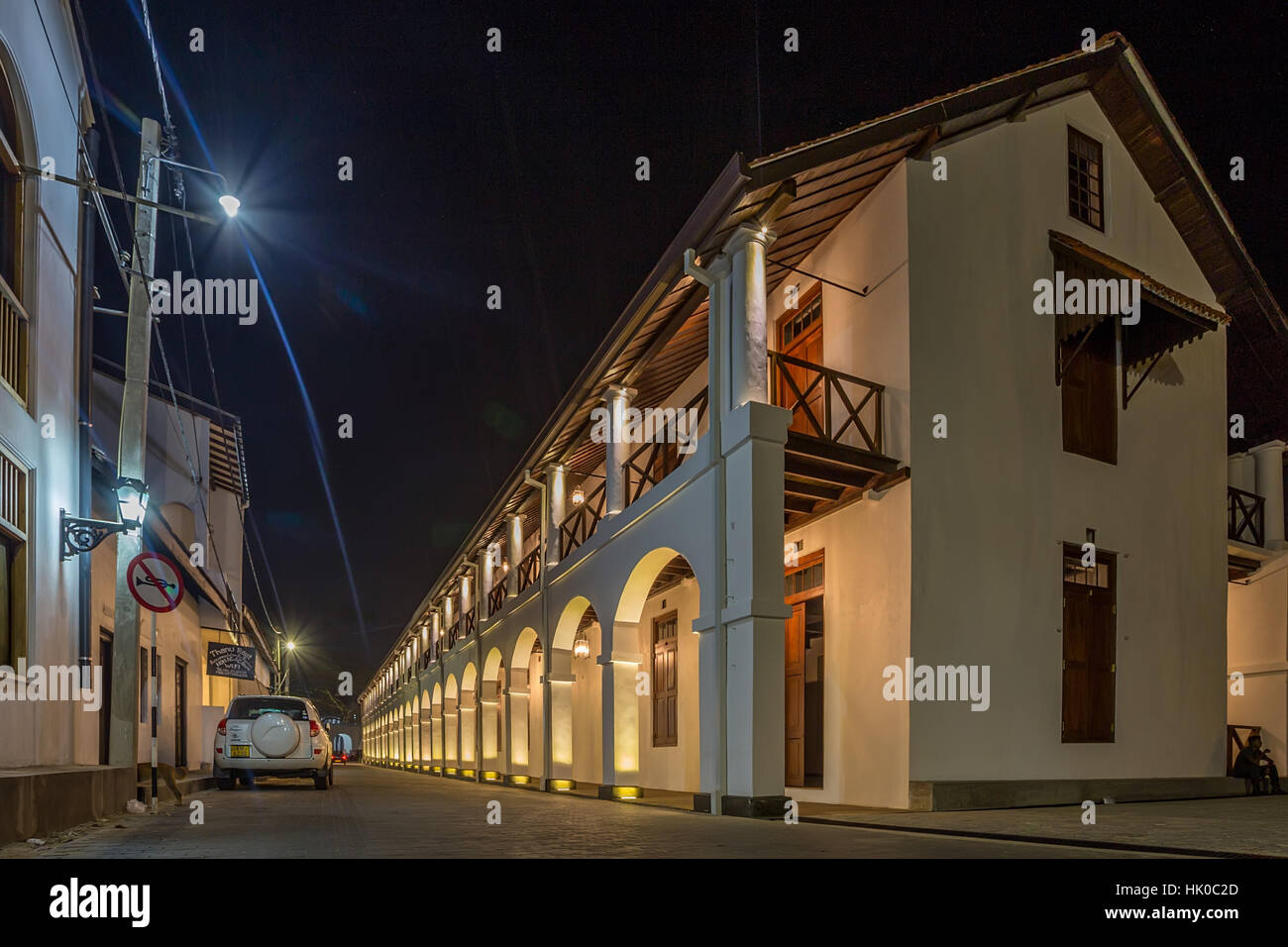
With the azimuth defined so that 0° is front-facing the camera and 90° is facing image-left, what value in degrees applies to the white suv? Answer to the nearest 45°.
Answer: approximately 180°

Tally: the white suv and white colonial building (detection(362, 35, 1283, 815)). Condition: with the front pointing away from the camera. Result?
1

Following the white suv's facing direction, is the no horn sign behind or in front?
behind

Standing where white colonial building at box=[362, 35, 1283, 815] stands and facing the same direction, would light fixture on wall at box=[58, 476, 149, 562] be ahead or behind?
ahead

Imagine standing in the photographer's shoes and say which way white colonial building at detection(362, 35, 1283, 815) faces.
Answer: facing the viewer and to the left of the viewer

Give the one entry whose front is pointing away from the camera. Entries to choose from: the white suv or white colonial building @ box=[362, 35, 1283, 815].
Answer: the white suv

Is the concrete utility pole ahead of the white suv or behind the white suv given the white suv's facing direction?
behind
